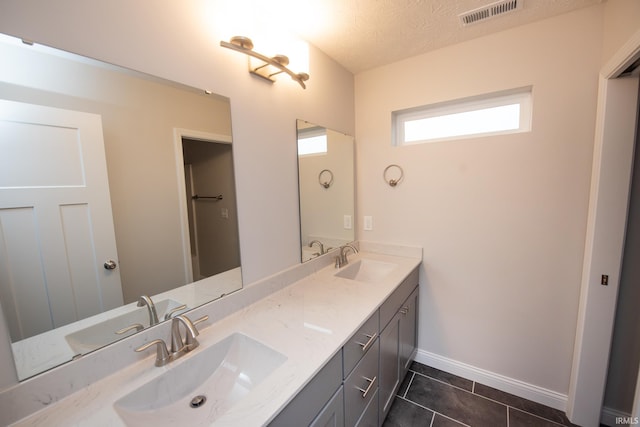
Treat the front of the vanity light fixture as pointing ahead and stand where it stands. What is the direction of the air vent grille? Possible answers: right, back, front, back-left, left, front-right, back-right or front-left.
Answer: front-left

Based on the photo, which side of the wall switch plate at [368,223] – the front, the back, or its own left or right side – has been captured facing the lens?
front

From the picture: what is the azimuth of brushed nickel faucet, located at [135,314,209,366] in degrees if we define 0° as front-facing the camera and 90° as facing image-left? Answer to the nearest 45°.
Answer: approximately 315°

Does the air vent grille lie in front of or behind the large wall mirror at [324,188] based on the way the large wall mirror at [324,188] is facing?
in front

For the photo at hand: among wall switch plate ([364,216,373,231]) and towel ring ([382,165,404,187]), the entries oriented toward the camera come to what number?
2

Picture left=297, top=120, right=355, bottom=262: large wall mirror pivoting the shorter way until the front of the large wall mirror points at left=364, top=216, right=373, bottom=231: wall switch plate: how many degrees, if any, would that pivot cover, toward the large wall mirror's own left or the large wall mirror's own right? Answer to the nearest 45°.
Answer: approximately 90° to the large wall mirror's own left

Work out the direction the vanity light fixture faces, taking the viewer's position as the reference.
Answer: facing the viewer and to the right of the viewer

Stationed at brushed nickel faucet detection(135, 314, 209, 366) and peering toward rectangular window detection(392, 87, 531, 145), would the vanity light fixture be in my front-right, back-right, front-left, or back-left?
front-left

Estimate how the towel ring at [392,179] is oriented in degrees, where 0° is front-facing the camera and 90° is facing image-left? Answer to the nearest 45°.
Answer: approximately 0°

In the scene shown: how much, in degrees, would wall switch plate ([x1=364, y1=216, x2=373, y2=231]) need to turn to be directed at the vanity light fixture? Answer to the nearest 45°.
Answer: approximately 45° to its right

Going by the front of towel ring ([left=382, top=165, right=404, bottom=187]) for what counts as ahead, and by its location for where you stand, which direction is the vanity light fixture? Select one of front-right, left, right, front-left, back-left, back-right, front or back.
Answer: front-right

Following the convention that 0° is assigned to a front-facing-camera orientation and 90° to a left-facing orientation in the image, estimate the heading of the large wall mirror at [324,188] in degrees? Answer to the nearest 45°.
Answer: approximately 315°
